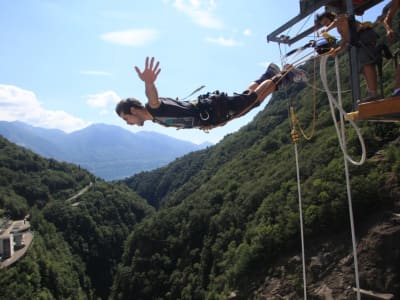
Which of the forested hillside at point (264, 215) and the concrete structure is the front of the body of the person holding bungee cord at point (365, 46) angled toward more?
the concrete structure

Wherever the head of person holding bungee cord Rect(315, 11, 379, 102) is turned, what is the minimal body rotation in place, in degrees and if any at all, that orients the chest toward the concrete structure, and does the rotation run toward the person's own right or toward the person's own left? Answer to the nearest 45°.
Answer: approximately 45° to the person's own right

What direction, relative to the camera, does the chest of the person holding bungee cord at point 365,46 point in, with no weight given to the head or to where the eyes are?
to the viewer's left

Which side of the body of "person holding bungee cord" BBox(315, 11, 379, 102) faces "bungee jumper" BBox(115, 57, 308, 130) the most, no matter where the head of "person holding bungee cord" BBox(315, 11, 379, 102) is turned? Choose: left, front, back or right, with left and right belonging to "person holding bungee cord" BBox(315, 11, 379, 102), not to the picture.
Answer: front
